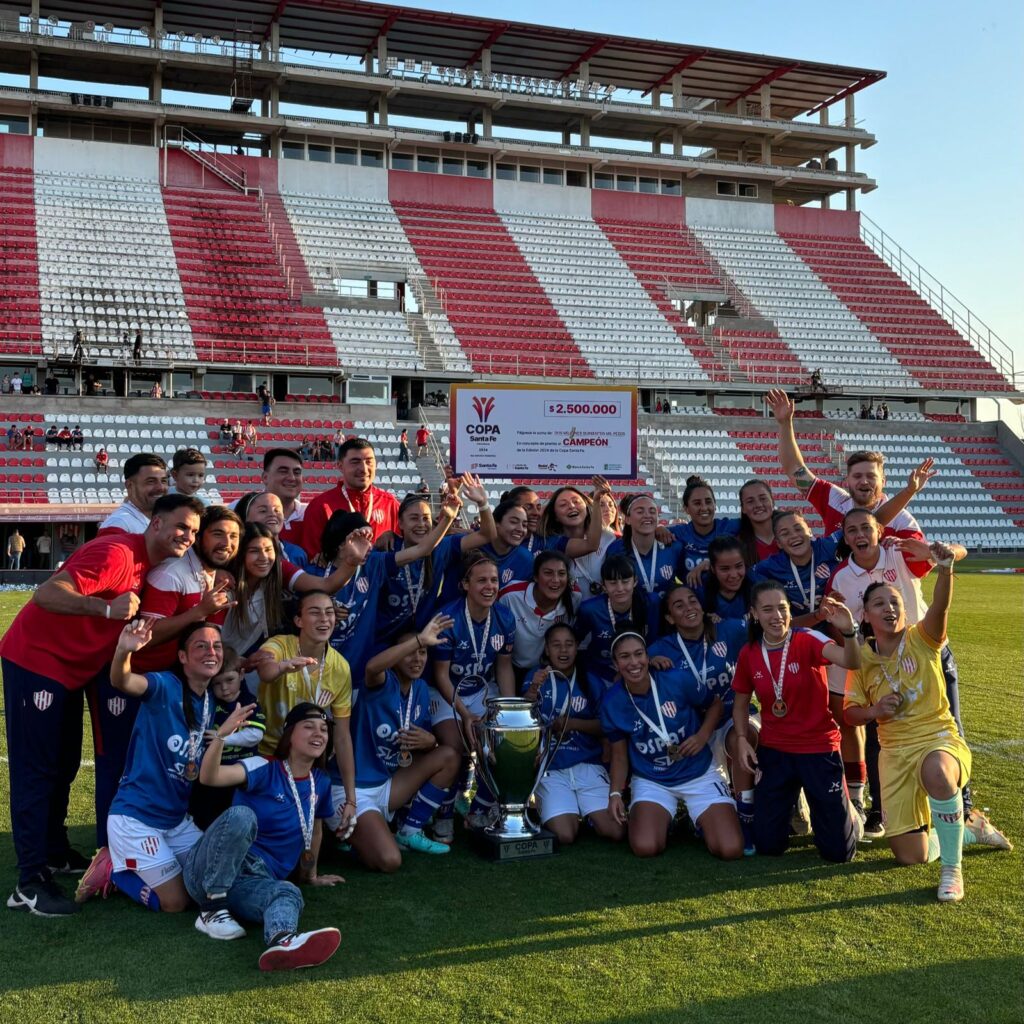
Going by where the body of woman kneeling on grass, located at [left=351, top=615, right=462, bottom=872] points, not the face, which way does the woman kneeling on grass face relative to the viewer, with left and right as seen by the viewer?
facing the viewer and to the right of the viewer

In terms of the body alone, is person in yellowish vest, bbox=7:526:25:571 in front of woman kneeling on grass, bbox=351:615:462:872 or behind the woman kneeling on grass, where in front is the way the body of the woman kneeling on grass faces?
behind

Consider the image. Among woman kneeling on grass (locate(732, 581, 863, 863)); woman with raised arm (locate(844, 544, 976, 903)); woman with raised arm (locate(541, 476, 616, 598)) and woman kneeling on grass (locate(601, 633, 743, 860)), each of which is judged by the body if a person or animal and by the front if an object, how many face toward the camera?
4

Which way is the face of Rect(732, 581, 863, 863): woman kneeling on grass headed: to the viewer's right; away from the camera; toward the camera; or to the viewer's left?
toward the camera

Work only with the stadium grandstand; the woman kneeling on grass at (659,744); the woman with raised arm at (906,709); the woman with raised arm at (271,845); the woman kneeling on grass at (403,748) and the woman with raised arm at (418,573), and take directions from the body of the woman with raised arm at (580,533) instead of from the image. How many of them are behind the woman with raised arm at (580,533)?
1

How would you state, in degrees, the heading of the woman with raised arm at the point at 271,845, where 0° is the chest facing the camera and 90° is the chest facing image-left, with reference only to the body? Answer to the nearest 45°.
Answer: approximately 315°

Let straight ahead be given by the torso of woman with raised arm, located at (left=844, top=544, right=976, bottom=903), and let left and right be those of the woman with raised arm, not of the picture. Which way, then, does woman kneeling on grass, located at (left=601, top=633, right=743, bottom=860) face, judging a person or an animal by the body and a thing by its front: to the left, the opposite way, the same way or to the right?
the same way

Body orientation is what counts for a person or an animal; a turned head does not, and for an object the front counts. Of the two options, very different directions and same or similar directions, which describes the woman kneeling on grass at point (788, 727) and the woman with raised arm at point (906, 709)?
same or similar directions

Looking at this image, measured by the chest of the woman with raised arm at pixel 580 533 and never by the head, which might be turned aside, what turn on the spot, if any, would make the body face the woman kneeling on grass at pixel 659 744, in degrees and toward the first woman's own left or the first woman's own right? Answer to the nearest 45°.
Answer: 0° — they already face them

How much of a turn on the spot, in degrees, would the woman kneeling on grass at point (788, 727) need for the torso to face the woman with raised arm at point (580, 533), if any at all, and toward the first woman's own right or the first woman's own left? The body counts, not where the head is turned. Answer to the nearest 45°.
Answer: approximately 135° to the first woman's own right

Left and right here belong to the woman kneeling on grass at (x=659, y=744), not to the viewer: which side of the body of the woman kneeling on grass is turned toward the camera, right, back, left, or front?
front

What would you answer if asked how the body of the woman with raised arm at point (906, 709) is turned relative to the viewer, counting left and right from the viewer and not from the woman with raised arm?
facing the viewer

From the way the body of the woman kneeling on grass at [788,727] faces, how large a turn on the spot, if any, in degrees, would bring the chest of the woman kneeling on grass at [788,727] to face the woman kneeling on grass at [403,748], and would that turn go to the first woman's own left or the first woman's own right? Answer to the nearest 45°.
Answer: approximately 90° to the first woman's own right

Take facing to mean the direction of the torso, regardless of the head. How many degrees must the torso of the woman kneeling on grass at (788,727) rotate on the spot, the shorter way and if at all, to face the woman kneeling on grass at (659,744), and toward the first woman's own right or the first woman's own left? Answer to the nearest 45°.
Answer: approximately 90° to the first woman's own right
